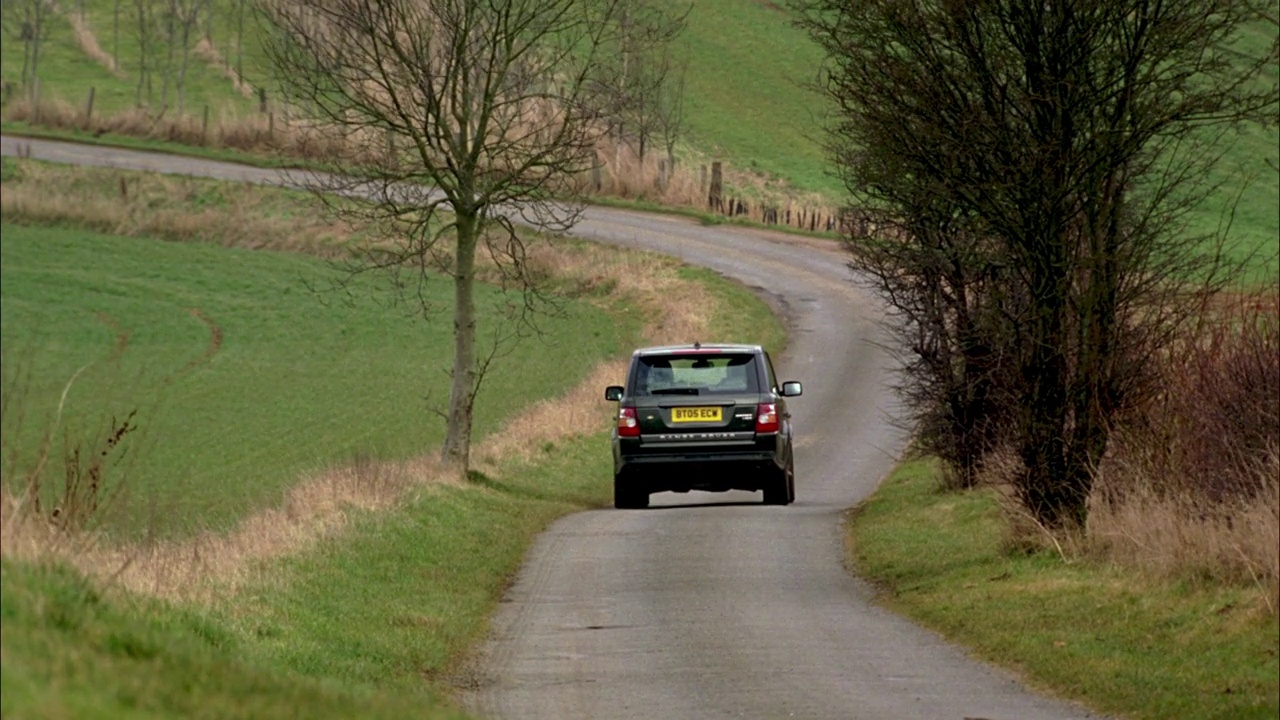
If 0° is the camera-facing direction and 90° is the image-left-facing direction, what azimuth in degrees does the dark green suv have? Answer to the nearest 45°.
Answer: approximately 180°

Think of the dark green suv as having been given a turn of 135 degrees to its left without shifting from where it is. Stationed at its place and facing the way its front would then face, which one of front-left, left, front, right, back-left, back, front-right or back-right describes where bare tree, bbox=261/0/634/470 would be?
right

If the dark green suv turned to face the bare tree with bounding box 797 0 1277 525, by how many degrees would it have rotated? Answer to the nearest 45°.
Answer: approximately 135° to its right
